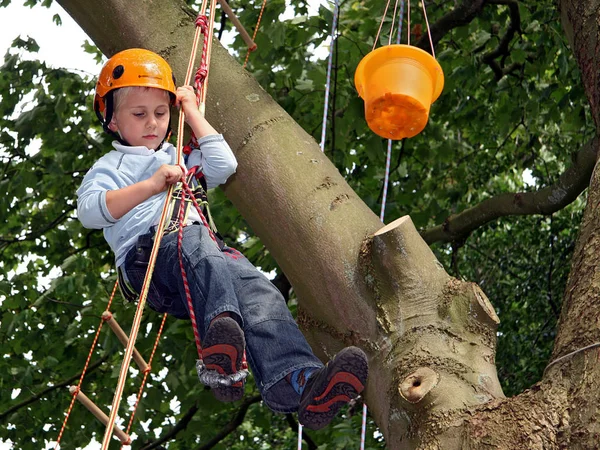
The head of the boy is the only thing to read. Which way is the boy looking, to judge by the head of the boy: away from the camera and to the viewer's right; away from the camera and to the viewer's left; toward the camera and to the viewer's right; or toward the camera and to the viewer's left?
toward the camera and to the viewer's right

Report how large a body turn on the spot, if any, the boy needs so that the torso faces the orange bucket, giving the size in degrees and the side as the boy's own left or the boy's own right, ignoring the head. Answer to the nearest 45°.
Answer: approximately 45° to the boy's own left

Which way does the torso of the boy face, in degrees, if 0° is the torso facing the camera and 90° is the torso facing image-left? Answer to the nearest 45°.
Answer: approximately 315°
